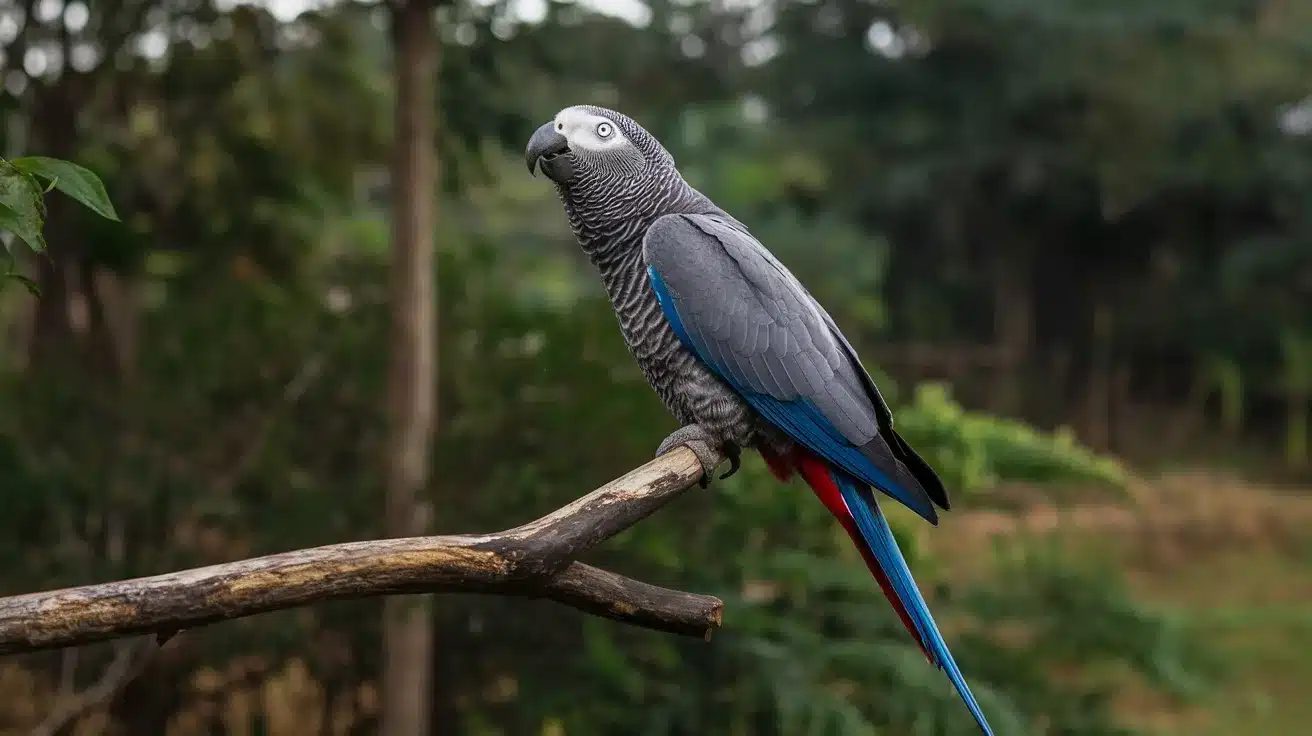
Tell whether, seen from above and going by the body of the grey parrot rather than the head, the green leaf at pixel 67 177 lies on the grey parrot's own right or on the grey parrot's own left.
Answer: on the grey parrot's own left

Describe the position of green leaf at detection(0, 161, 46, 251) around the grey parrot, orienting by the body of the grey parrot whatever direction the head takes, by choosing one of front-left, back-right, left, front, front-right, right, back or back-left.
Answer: front-left

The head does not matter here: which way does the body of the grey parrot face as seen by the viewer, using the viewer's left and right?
facing to the left of the viewer

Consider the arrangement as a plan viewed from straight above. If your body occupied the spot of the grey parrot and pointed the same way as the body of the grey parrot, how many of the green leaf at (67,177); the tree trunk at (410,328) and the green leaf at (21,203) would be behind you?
0

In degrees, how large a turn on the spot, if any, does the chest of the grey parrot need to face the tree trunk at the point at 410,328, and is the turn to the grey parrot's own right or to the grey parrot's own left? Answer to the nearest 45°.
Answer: approximately 45° to the grey parrot's own right
